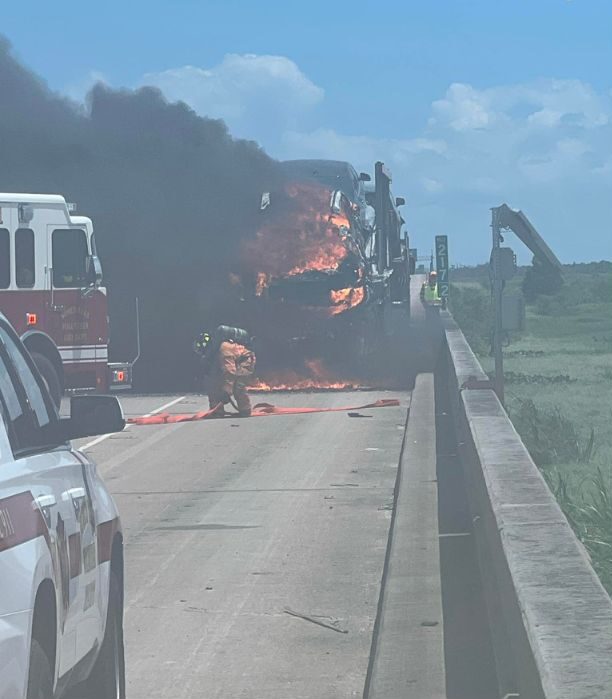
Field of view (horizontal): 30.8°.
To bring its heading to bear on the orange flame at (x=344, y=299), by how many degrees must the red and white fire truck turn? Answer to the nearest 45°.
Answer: approximately 45° to its left

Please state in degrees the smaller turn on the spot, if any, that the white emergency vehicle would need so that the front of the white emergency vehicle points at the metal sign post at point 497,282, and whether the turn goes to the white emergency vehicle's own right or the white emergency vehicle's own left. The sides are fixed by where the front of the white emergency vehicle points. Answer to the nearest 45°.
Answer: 0° — it already faces it

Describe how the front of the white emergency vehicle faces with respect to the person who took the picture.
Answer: facing away from the viewer and to the right of the viewer

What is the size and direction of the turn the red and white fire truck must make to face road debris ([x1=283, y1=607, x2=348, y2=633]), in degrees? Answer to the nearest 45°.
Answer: approximately 90° to its right

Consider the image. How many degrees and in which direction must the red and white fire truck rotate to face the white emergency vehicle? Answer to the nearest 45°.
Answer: approximately 90° to its right

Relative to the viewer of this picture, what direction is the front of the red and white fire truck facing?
facing to the right of the viewer

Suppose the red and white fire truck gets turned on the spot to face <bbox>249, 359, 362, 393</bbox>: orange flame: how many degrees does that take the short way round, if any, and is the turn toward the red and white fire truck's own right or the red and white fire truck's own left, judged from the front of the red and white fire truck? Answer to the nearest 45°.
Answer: approximately 45° to the red and white fire truck's own left

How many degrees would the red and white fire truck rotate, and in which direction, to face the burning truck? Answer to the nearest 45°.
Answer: approximately 45° to its left

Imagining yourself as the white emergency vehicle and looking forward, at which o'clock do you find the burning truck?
The burning truck is roughly at 11 o'clock from the white emergency vehicle.
